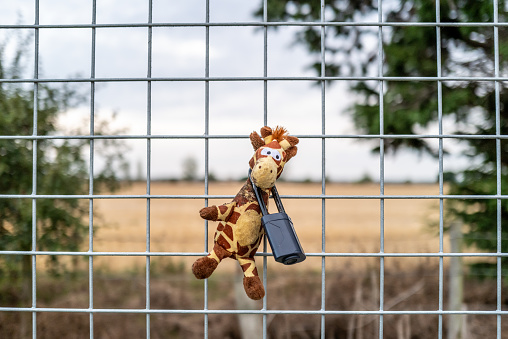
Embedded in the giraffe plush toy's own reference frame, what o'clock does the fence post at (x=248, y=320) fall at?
The fence post is roughly at 6 o'clock from the giraffe plush toy.

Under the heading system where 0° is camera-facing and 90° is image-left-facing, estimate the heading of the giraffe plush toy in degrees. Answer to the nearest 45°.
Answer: approximately 0°

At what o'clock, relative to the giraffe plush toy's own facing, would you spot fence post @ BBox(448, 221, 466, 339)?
The fence post is roughly at 7 o'clock from the giraffe plush toy.

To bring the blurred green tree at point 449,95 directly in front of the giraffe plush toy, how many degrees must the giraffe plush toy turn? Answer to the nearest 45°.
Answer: approximately 135° to its left

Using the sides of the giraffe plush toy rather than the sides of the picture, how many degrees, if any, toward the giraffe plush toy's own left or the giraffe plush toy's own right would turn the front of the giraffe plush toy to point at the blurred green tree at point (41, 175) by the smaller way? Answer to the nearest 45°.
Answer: approximately 135° to the giraffe plush toy's own right
